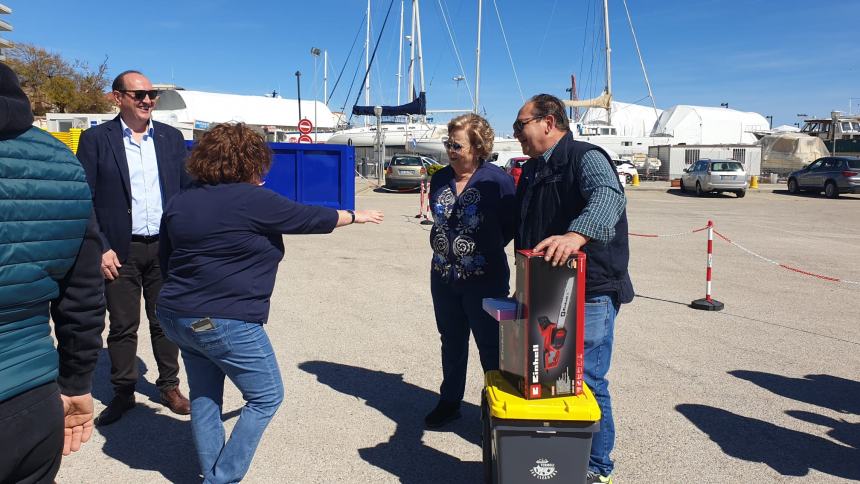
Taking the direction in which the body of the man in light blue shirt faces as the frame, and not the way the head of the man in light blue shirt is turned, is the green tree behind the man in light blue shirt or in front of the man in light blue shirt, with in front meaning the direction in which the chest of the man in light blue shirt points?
behind

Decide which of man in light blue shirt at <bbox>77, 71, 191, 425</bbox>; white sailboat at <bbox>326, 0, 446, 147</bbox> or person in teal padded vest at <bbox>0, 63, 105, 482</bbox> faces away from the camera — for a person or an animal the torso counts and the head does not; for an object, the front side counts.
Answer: the person in teal padded vest

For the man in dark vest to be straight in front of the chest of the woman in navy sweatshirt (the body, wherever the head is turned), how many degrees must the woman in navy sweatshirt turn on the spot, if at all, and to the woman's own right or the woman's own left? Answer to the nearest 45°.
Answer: approximately 45° to the woman's own right

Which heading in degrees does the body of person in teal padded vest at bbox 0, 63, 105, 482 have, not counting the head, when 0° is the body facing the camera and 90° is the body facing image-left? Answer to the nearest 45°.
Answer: approximately 180°

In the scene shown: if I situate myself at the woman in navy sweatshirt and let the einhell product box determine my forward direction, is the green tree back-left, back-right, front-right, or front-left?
back-left

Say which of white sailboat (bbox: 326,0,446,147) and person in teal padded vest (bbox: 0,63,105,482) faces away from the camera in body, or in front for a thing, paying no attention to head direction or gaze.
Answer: the person in teal padded vest

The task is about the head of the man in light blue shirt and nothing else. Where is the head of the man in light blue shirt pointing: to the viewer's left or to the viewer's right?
to the viewer's right

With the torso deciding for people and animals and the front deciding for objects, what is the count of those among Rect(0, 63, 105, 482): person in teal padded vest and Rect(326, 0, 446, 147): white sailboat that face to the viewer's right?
1

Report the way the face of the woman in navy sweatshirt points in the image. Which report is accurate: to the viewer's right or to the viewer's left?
to the viewer's right
